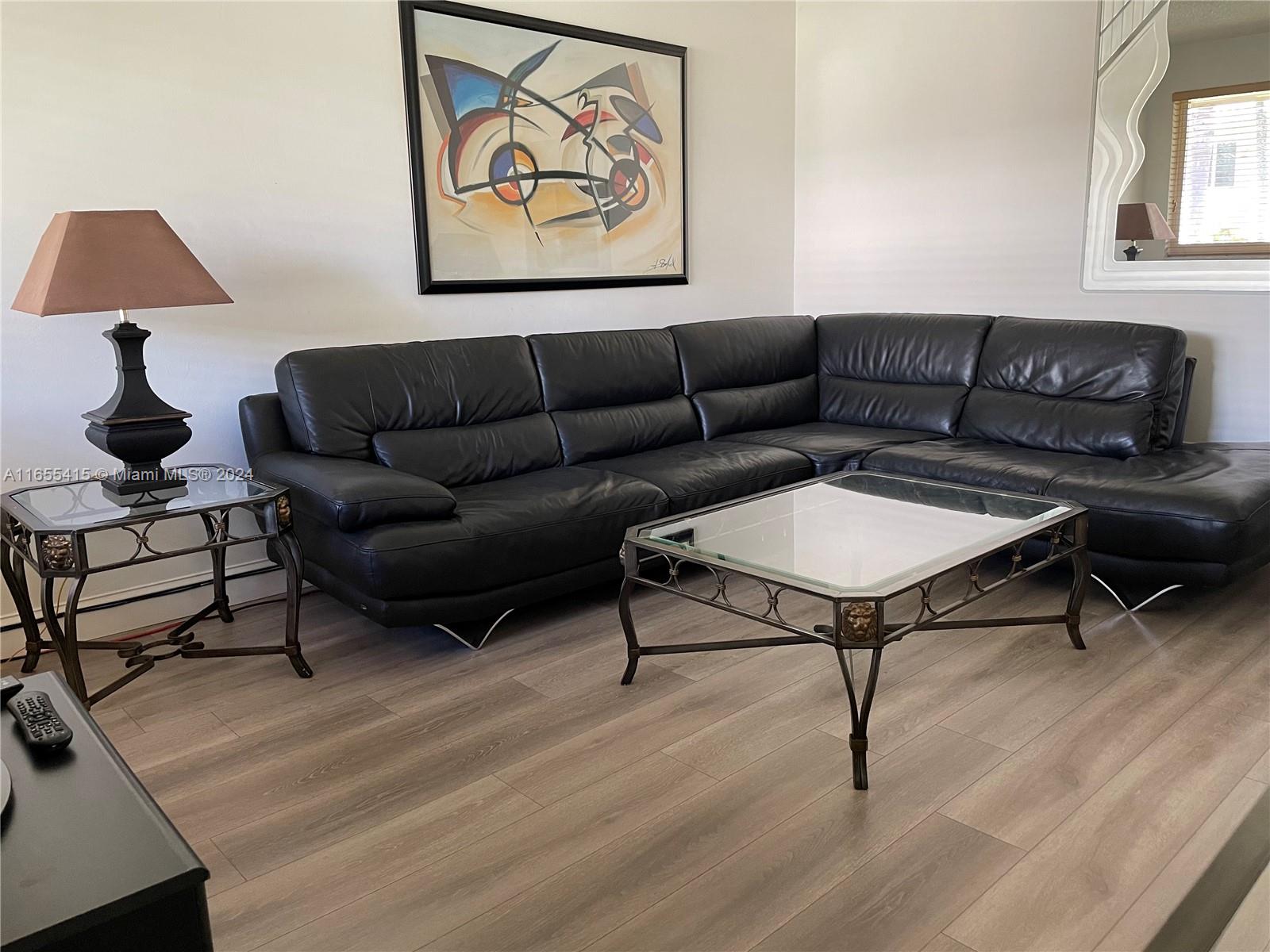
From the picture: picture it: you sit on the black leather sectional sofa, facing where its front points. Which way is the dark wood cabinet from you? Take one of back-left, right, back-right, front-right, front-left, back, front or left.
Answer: front

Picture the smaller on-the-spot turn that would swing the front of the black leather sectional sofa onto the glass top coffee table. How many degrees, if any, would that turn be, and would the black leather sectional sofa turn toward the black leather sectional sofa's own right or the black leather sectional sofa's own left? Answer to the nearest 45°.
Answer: approximately 45° to the black leather sectional sofa's own left

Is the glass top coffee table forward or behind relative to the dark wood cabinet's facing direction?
forward

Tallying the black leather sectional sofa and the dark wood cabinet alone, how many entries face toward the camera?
1

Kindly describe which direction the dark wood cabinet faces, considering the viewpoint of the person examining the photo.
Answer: facing away from the viewer and to the right of the viewer

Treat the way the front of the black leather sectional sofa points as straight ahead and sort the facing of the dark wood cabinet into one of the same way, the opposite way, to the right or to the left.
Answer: to the left

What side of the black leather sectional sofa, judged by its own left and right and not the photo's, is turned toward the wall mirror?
left

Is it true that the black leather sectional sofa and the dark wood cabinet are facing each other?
yes

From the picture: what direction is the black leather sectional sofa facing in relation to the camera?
toward the camera

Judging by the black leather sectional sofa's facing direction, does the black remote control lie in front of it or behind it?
in front
